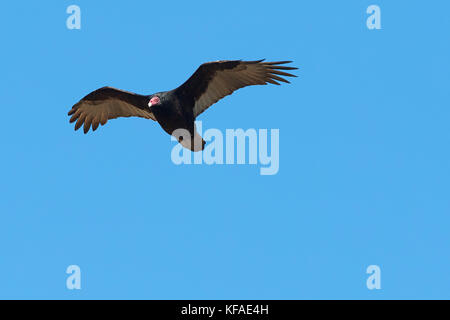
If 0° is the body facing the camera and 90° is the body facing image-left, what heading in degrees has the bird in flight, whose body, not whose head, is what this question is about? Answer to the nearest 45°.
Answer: approximately 45°
